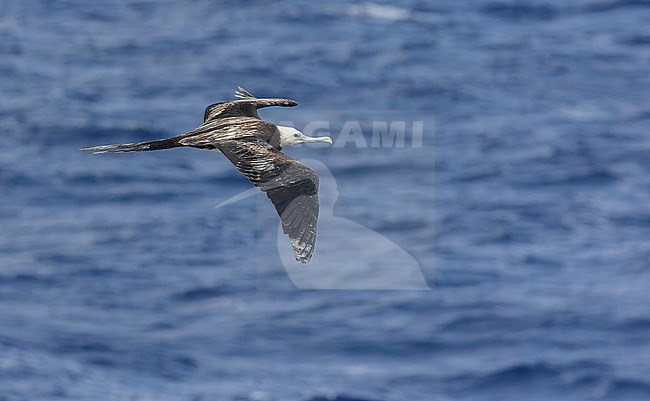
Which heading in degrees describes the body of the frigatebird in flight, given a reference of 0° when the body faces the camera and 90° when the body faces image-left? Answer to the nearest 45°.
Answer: approximately 270°
